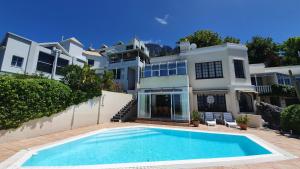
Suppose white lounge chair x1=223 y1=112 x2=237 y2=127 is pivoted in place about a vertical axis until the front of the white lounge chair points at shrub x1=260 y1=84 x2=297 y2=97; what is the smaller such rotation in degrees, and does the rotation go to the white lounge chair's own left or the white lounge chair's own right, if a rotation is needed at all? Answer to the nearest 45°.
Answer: approximately 90° to the white lounge chair's own left

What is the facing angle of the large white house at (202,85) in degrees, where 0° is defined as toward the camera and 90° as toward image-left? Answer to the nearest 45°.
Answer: approximately 0°

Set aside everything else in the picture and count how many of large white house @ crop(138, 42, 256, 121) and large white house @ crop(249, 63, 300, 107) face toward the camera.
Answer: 2

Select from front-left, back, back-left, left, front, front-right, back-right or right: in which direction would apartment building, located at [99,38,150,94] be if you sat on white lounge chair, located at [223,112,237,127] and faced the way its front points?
back-right

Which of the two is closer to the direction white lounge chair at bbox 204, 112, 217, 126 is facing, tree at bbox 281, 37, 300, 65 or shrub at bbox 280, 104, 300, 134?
the shrub

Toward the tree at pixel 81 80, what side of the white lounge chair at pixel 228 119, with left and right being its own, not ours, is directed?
right

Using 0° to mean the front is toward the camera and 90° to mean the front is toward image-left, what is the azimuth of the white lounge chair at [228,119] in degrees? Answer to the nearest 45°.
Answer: approximately 315°

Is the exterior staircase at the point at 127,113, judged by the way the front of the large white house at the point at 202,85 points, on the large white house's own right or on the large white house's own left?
on the large white house's own right
